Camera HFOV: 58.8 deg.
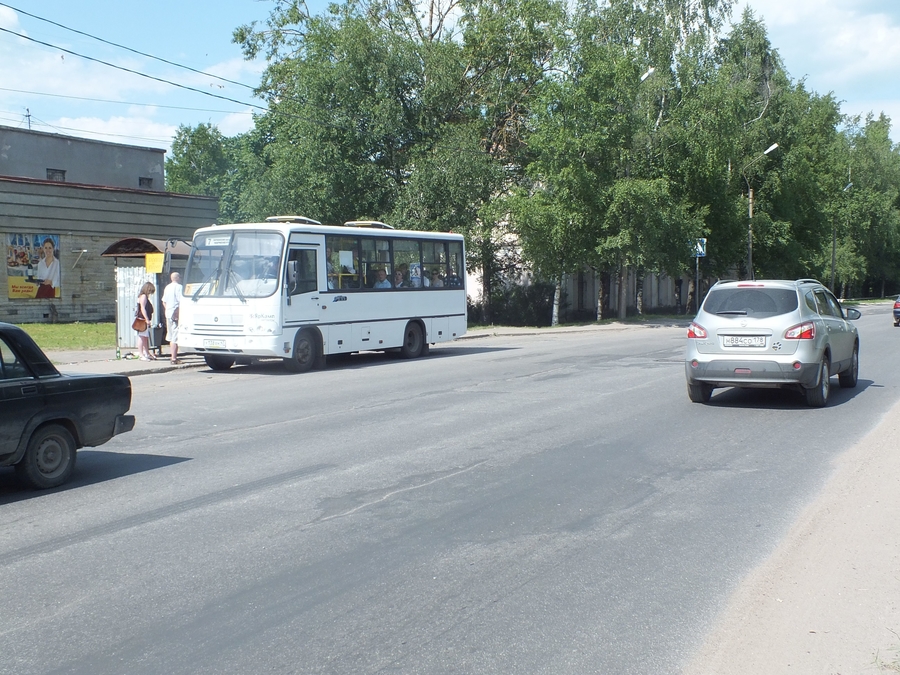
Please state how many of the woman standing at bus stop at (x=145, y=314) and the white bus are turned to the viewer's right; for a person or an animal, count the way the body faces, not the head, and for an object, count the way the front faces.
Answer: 1

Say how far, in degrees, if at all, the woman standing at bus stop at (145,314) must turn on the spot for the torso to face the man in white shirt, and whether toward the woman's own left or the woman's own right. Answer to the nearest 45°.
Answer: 0° — they already face them

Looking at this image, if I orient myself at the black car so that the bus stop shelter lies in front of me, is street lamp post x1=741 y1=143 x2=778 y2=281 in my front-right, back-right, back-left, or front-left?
front-right

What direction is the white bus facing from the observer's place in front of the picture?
facing the viewer and to the left of the viewer

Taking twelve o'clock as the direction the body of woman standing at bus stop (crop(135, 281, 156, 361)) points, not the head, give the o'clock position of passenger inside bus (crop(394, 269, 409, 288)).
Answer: The passenger inside bus is roughly at 12 o'clock from the woman standing at bus stop.

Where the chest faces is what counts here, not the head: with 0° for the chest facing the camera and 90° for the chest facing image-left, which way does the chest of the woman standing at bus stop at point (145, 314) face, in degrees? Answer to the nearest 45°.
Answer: approximately 270°

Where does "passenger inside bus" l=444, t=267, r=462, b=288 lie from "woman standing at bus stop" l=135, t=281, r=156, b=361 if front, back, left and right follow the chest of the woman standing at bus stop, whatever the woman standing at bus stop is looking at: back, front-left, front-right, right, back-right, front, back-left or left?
front

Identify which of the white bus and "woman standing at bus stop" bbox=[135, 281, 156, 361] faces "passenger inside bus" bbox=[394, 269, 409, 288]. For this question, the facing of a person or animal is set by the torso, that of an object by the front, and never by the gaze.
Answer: the woman standing at bus stop

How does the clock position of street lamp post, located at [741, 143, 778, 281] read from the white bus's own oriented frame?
The street lamp post is roughly at 6 o'clock from the white bus.

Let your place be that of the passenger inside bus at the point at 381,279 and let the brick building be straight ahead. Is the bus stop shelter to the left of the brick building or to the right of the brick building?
left

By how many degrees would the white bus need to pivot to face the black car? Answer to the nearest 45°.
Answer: approximately 45° to its left

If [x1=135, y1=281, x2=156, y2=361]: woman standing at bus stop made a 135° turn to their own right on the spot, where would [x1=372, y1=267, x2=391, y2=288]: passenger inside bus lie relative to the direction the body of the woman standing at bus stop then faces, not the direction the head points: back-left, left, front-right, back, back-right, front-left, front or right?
back-left

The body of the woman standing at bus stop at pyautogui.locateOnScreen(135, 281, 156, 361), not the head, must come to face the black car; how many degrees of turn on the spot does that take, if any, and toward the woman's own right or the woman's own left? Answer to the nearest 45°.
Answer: approximately 90° to the woman's own right

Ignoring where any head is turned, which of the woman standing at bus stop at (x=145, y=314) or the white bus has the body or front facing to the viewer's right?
the woman standing at bus stop

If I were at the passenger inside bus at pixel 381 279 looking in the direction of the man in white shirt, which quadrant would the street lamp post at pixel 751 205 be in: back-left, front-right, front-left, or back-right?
back-right
